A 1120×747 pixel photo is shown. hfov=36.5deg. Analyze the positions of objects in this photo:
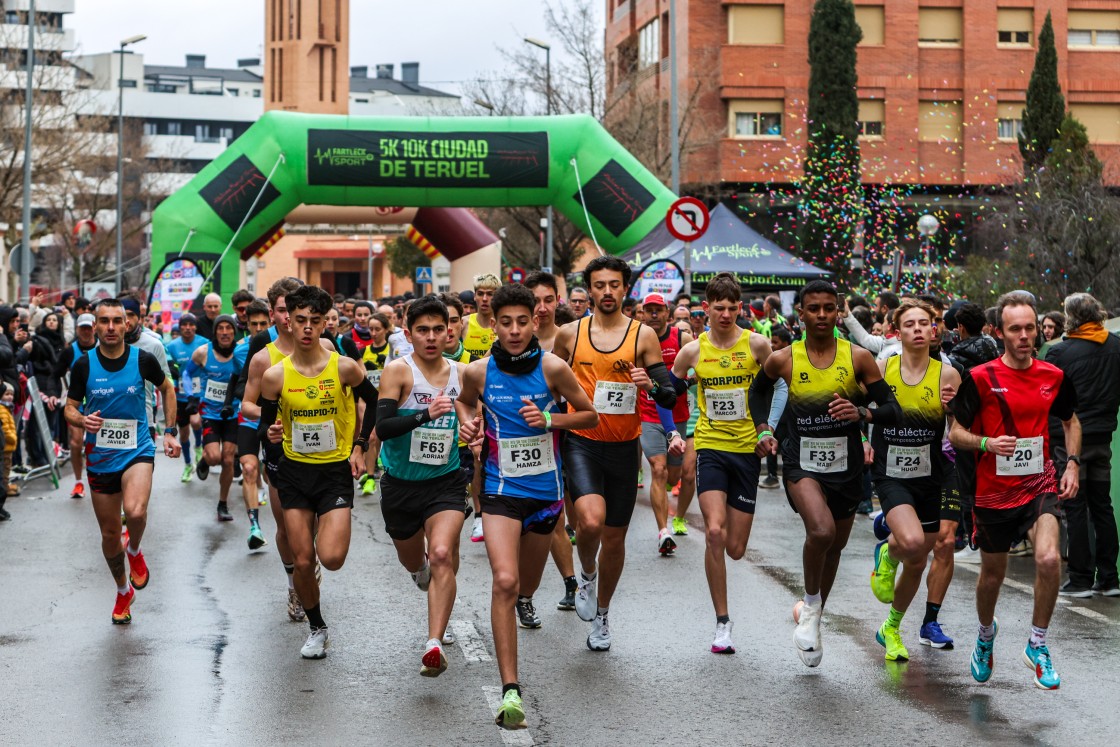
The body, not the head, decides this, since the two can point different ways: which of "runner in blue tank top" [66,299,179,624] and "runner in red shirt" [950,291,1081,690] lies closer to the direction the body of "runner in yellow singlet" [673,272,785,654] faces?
the runner in red shirt

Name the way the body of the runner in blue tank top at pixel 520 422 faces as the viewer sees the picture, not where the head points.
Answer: toward the camera

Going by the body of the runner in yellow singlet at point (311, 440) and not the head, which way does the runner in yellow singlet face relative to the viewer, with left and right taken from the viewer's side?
facing the viewer

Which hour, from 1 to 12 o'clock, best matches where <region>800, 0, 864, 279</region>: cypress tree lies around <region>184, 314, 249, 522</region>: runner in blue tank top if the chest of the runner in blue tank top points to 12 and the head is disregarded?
The cypress tree is roughly at 7 o'clock from the runner in blue tank top.

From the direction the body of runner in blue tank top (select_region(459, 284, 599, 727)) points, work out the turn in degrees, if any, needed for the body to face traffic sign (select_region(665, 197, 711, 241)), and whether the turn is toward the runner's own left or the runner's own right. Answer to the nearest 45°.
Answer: approximately 180°

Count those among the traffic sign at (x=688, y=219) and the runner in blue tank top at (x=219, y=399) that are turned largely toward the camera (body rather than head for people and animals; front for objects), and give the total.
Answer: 2

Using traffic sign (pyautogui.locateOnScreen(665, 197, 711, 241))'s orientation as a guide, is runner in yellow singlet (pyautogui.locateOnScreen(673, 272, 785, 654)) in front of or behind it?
in front

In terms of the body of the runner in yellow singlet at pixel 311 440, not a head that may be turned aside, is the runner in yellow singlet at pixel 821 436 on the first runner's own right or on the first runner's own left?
on the first runner's own left

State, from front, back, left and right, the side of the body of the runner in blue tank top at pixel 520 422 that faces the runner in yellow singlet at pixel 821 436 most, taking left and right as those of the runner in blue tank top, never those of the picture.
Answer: left

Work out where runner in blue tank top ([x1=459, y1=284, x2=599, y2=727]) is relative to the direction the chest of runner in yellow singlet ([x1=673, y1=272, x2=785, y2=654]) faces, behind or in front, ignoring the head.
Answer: in front

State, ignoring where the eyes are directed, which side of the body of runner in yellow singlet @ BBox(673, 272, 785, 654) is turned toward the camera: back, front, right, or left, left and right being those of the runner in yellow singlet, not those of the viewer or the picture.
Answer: front

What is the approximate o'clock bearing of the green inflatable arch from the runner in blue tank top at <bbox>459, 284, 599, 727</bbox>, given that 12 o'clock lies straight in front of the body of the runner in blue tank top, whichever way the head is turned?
The green inflatable arch is roughly at 6 o'clock from the runner in blue tank top.

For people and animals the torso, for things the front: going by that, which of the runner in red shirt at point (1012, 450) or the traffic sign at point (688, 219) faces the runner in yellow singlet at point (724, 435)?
the traffic sign

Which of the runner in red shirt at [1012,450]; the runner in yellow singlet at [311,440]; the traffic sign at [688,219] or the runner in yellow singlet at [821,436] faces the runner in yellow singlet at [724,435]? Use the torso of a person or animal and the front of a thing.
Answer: the traffic sign
